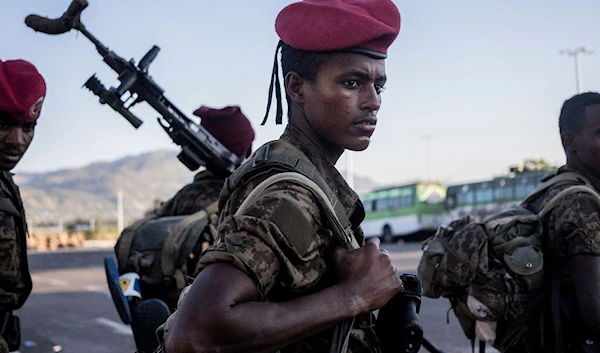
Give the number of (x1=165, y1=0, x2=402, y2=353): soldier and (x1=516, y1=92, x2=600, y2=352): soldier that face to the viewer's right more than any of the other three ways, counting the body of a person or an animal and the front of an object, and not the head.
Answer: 2

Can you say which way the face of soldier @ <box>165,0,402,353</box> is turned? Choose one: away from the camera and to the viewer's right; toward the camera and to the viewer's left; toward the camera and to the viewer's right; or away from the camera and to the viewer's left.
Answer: toward the camera and to the viewer's right

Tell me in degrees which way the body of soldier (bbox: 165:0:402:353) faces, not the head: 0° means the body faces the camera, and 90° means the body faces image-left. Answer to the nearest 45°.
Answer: approximately 270°

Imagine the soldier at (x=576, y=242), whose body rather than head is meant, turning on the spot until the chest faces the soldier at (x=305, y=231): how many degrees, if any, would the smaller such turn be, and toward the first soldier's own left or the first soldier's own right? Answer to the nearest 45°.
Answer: approximately 135° to the first soldier's own right

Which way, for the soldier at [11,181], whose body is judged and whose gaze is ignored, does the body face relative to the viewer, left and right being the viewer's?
facing the viewer and to the right of the viewer

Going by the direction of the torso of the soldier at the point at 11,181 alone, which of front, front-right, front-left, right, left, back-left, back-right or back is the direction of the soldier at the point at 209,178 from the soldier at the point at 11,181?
left

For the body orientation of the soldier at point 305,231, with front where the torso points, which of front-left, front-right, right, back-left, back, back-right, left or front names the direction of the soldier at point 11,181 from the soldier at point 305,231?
back-left

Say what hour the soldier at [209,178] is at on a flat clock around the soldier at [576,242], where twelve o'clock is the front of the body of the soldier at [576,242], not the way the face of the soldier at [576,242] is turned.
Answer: the soldier at [209,178] is roughly at 7 o'clock from the soldier at [576,242].
